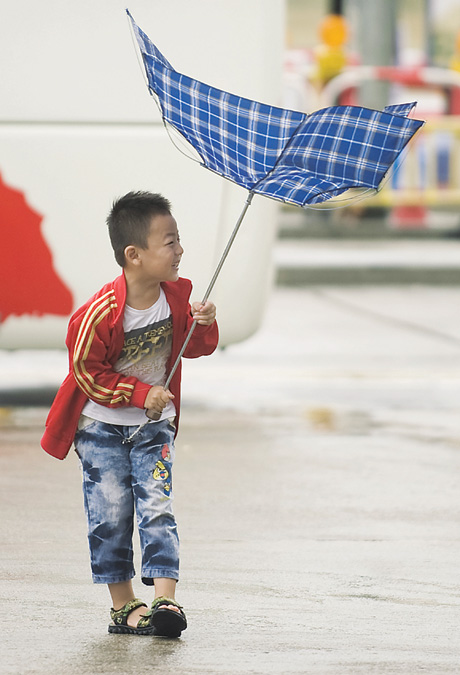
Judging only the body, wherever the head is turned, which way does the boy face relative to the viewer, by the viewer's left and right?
facing the viewer and to the right of the viewer

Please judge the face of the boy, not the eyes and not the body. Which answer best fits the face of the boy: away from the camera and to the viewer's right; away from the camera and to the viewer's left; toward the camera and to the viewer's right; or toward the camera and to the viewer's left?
toward the camera and to the viewer's right
